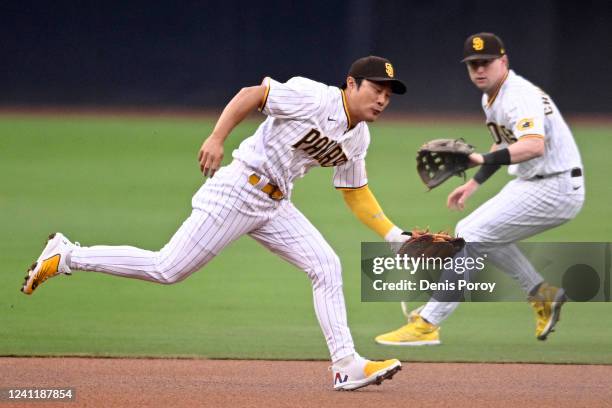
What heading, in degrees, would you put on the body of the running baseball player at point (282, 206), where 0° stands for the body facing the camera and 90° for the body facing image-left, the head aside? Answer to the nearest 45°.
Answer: approximately 315°

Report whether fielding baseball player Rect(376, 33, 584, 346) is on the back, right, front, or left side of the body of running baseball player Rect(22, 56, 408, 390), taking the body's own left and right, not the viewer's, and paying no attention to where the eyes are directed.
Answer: left
